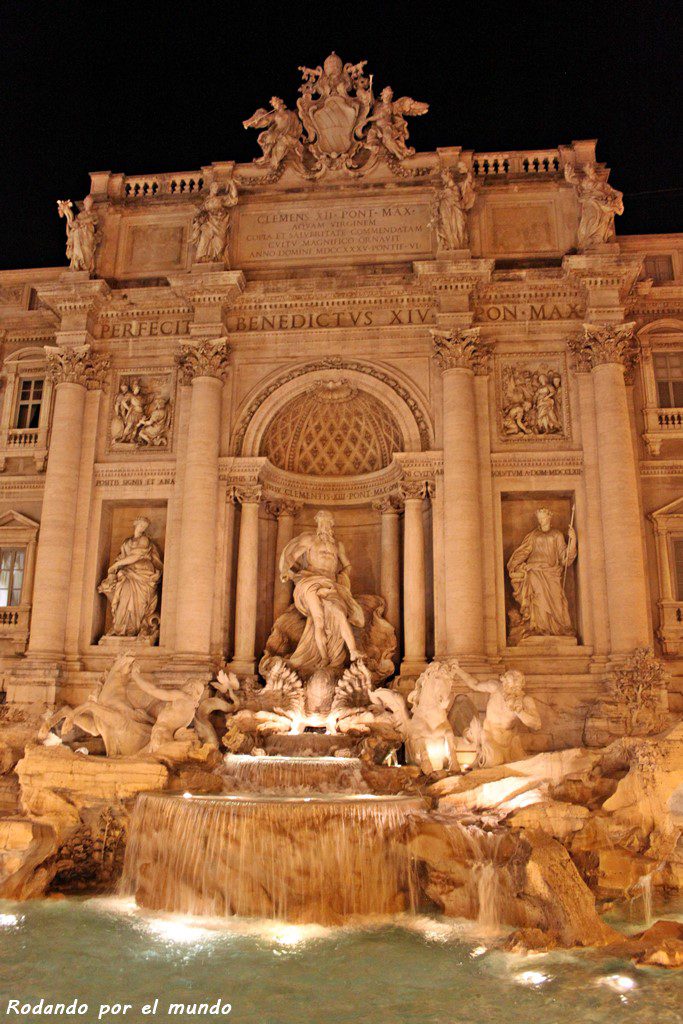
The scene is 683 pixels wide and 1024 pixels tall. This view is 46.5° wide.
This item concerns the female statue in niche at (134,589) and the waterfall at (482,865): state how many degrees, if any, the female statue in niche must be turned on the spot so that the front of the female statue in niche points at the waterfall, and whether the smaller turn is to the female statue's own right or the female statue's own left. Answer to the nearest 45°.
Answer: approximately 45° to the female statue's own left

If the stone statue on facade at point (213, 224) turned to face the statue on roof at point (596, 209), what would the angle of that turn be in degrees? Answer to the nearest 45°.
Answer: approximately 90° to its left

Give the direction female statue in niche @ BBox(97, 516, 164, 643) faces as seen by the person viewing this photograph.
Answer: facing the viewer

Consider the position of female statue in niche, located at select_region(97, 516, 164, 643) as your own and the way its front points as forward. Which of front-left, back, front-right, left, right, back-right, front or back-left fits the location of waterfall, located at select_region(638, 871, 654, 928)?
front-left

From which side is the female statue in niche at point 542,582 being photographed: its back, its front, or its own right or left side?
front

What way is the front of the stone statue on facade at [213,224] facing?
toward the camera

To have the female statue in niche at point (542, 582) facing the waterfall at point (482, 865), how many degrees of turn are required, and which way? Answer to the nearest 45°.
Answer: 0° — it already faces it

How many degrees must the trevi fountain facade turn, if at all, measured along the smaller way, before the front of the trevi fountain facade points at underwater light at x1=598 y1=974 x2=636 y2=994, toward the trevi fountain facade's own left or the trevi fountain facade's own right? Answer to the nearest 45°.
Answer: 0° — it already faces it

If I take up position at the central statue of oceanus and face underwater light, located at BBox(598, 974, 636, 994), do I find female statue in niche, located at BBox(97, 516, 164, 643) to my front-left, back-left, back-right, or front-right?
back-right

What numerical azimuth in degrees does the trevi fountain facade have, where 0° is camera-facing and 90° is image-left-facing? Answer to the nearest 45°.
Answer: approximately 0°

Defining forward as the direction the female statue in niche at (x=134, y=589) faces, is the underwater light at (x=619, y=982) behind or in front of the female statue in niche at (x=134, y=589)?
in front
